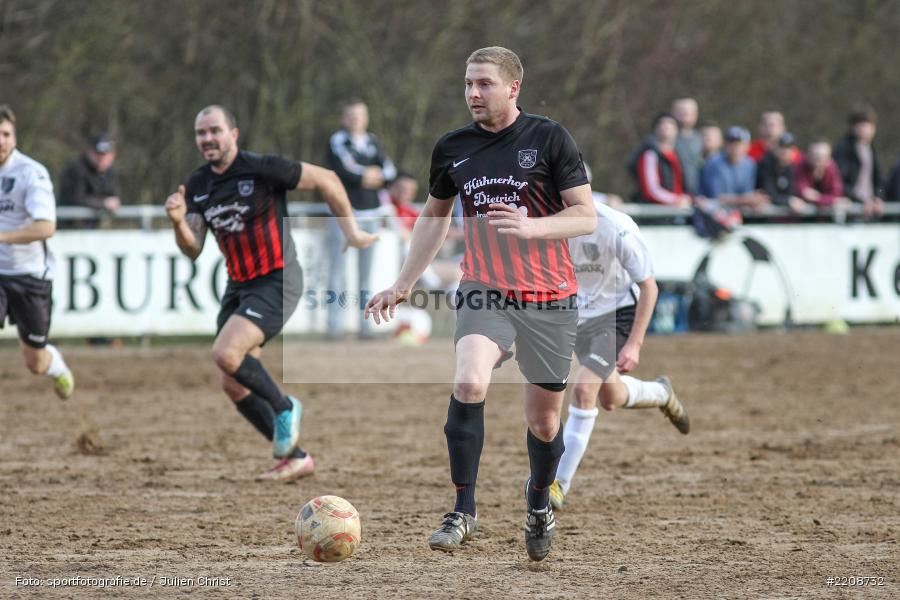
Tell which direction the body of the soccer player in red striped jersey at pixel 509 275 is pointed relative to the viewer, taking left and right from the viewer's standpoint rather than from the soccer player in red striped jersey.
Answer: facing the viewer and to the left of the viewer

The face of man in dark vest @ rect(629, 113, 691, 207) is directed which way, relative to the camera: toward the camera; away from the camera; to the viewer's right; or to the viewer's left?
toward the camera

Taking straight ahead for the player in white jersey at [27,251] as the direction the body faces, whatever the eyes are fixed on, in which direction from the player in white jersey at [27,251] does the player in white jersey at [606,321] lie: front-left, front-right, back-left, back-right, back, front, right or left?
left

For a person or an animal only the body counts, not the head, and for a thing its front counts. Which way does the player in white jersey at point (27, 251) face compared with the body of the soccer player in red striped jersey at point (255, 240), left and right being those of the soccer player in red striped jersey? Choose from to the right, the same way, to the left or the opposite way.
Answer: the same way

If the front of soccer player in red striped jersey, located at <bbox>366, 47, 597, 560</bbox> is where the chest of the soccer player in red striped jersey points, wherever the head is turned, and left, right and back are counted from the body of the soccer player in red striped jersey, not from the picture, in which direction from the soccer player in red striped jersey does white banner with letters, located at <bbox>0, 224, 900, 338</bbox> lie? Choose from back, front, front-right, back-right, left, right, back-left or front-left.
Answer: back-right

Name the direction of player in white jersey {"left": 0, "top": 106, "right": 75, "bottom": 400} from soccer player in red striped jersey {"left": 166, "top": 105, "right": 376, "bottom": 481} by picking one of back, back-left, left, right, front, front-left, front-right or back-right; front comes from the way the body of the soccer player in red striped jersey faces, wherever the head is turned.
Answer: right

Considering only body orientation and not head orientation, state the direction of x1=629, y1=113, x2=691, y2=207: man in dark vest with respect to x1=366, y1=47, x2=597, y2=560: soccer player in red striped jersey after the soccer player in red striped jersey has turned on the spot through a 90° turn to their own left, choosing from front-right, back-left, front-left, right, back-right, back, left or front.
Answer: back-left

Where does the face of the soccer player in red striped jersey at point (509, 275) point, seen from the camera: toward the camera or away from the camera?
toward the camera

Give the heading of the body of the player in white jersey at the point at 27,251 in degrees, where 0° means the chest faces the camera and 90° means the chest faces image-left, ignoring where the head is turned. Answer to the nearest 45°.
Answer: approximately 45°

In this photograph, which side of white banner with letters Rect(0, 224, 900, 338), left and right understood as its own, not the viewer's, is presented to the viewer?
front

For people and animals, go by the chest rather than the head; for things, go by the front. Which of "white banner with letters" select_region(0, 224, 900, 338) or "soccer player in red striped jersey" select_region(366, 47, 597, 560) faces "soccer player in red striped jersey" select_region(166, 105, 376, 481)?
the white banner with letters

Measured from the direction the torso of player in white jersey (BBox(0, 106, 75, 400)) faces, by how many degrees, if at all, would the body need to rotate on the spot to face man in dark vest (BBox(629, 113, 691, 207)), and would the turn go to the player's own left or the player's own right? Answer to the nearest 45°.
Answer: approximately 180°
